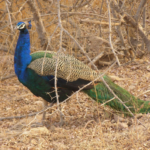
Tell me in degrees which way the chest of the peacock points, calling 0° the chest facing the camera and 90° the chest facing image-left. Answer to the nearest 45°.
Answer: approximately 90°
